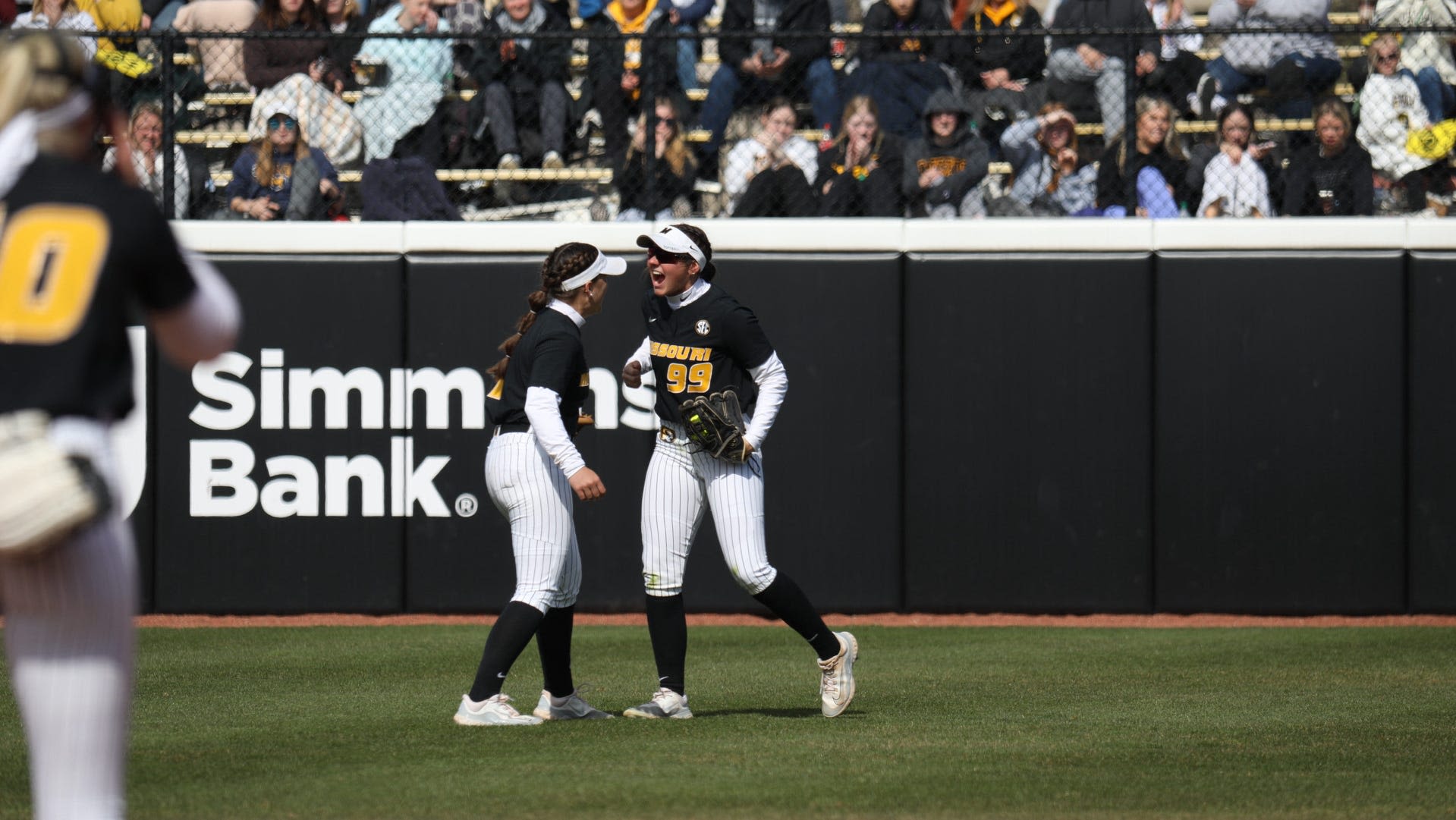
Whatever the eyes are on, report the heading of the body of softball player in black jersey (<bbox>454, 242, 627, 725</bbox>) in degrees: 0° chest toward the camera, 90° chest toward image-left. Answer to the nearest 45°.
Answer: approximately 270°

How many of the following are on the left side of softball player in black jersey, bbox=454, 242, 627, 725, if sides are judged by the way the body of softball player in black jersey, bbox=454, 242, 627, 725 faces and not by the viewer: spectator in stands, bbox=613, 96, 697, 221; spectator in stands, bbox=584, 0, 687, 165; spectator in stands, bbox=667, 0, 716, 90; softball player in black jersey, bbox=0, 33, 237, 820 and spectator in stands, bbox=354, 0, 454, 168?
4

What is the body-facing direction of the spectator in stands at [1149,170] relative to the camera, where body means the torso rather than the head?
toward the camera

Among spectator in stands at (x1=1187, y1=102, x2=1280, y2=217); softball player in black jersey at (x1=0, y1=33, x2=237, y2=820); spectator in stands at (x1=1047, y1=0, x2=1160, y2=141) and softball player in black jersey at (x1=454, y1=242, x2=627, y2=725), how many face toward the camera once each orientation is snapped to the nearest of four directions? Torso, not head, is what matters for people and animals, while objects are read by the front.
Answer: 2

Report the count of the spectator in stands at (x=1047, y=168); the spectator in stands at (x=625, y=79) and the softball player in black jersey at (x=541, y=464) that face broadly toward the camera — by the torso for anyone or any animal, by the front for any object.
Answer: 2

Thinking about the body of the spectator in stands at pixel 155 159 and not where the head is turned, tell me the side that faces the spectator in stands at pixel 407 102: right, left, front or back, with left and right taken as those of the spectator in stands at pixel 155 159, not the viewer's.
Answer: left

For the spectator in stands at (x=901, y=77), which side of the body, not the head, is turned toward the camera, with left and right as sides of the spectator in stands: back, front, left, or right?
front

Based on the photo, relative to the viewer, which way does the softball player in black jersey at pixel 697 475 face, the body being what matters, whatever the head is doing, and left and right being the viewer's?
facing the viewer and to the left of the viewer

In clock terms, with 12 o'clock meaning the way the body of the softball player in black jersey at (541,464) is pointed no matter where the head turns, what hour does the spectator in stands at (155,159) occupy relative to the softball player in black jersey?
The spectator in stands is roughly at 8 o'clock from the softball player in black jersey.

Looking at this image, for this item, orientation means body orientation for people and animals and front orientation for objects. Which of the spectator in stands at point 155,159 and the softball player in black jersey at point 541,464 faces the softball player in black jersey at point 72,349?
the spectator in stands

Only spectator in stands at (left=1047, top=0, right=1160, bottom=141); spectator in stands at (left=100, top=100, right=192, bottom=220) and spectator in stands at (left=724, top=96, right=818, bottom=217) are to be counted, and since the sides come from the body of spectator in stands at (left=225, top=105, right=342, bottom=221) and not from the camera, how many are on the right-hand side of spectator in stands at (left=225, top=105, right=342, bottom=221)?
1

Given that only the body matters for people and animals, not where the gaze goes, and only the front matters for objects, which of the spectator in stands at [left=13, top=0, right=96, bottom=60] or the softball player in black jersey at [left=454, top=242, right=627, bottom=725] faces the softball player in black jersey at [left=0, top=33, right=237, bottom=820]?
the spectator in stands

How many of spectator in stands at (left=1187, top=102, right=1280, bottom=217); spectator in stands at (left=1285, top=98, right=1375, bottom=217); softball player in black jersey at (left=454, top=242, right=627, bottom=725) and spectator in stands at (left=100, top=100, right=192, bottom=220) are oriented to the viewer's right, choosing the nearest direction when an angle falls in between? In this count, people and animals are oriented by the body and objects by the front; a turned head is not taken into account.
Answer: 1

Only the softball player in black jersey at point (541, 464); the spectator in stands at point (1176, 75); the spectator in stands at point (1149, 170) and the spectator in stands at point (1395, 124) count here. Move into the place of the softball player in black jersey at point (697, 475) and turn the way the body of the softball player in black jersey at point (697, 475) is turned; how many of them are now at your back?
3
